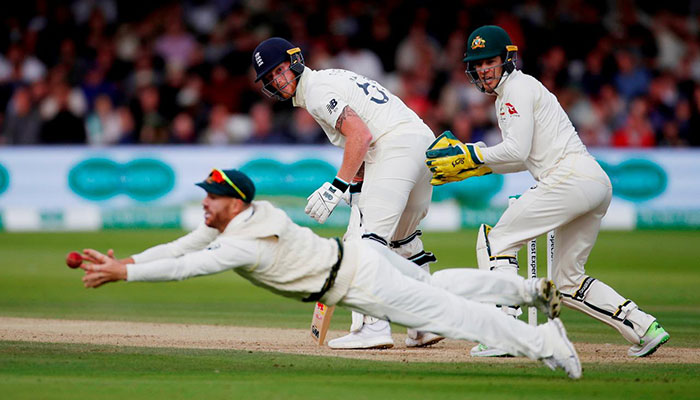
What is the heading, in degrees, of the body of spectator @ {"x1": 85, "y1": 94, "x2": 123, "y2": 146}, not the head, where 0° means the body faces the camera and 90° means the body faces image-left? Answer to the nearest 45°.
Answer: approximately 0°

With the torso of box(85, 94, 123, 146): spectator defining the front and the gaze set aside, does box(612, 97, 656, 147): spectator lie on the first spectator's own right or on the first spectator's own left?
on the first spectator's own left

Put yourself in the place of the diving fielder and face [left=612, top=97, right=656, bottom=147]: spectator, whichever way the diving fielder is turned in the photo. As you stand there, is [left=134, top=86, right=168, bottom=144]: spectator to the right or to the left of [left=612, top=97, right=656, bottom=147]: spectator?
left

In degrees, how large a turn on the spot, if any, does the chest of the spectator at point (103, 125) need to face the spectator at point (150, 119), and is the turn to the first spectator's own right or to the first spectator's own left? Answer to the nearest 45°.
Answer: approximately 45° to the first spectator's own left

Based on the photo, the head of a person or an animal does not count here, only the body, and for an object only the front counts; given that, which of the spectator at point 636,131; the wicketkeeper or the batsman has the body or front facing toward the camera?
the spectator

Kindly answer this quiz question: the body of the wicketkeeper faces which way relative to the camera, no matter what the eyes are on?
to the viewer's left

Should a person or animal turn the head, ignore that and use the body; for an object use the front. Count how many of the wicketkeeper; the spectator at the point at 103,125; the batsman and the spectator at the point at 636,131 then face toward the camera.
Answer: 2

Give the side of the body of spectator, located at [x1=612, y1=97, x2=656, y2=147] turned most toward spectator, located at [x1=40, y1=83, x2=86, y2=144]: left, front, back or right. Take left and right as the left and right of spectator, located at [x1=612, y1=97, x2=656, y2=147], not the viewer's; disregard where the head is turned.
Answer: right

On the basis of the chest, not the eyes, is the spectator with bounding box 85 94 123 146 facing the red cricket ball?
yes

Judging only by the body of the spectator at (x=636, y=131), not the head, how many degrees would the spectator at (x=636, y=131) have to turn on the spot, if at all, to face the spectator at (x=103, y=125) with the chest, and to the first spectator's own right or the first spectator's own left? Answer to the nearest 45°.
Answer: approximately 90° to the first spectator's own right
